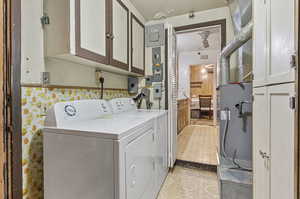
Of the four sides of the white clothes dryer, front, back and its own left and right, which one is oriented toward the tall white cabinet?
front

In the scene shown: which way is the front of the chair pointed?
away from the camera

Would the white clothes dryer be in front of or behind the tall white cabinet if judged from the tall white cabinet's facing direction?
in front

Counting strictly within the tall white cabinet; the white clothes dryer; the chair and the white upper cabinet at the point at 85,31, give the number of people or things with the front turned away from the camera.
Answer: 1

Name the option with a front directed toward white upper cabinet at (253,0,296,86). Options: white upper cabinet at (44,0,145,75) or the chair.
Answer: white upper cabinet at (44,0,145,75)

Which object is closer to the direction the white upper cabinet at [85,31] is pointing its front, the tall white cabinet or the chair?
the tall white cabinet

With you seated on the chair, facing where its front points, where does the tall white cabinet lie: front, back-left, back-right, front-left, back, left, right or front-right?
back

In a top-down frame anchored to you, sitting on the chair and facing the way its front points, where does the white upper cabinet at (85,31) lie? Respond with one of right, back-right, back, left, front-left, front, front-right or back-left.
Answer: back

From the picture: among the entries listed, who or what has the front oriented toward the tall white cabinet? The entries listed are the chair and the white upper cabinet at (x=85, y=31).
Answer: the white upper cabinet

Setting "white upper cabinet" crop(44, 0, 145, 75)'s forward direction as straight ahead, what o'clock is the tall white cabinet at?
The tall white cabinet is roughly at 12 o'clock from the white upper cabinet.

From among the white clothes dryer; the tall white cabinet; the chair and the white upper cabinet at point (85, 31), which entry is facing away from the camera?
the chair

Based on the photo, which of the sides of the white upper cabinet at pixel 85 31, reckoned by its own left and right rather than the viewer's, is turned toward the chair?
left

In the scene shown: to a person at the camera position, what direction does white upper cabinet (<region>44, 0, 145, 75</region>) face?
facing the viewer and to the right of the viewer

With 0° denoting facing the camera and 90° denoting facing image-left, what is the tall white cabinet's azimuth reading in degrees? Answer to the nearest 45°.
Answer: approximately 45°

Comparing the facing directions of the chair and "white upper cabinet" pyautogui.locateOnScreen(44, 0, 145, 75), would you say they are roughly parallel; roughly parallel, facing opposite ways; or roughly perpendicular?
roughly perpendicular

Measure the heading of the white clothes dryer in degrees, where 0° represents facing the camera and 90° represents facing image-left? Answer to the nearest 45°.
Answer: approximately 315°

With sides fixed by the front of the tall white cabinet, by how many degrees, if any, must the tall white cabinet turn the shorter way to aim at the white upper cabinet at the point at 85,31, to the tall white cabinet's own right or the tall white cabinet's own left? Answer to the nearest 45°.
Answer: approximately 45° to the tall white cabinet's own right

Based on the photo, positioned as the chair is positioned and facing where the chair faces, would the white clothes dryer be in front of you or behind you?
behind

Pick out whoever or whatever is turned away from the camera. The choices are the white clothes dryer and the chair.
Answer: the chair
